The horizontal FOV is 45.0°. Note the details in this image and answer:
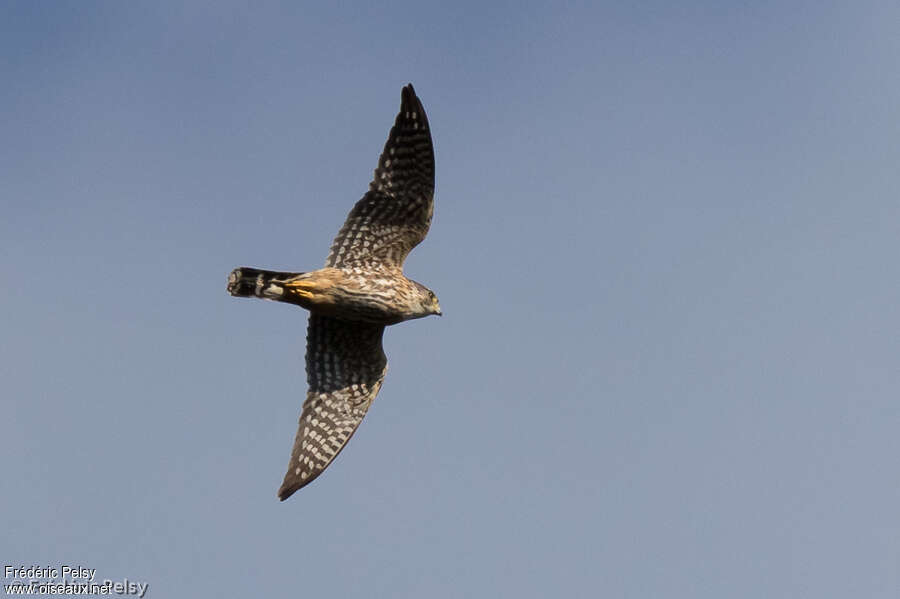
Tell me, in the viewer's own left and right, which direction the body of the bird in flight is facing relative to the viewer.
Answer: facing to the right of the viewer
